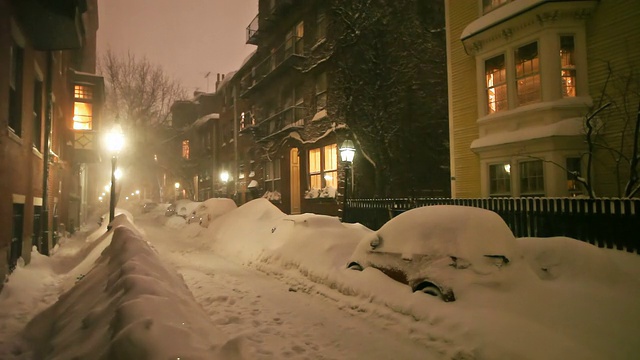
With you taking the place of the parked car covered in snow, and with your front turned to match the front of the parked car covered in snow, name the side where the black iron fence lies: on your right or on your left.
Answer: on your right
